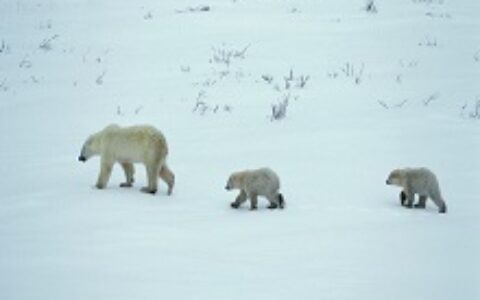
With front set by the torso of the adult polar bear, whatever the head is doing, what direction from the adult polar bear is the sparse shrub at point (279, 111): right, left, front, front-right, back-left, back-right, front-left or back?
back-right

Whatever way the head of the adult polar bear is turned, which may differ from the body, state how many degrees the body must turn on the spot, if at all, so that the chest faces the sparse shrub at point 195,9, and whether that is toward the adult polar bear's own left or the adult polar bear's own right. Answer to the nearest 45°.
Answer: approximately 90° to the adult polar bear's own right

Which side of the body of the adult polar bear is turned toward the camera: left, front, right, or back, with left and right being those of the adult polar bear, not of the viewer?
left

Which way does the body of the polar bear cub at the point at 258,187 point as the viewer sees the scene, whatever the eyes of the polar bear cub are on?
to the viewer's left

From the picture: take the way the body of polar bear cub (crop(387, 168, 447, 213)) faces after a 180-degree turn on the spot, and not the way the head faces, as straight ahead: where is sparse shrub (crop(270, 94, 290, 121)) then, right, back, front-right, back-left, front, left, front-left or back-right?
back-left

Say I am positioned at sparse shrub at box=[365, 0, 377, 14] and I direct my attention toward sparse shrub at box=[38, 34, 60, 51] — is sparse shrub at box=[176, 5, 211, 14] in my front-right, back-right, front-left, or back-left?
front-right

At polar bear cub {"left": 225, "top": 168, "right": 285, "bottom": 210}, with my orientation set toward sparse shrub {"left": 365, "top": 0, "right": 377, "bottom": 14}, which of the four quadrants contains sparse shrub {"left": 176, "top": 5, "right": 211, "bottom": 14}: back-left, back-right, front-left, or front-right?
front-left

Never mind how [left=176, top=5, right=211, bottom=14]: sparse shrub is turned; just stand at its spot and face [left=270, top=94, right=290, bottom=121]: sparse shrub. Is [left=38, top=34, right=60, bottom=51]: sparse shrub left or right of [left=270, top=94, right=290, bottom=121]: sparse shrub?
right

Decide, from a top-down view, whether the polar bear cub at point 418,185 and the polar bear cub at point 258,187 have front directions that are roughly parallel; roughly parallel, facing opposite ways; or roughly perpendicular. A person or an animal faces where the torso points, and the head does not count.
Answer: roughly parallel

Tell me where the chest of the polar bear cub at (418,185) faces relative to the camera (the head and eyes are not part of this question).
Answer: to the viewer's left

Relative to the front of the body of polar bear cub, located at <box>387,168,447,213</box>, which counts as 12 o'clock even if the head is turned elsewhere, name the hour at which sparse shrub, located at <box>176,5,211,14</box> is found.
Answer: The sparse shrub is roughly at 2 o'clock from the polar bear cub.

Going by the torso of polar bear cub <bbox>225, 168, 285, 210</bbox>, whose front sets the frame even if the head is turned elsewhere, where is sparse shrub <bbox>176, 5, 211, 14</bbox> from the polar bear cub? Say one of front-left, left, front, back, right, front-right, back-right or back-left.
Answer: right

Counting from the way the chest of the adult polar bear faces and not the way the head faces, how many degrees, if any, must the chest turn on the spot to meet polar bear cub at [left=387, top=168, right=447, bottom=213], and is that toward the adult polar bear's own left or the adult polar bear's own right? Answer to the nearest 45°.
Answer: approximately 180°

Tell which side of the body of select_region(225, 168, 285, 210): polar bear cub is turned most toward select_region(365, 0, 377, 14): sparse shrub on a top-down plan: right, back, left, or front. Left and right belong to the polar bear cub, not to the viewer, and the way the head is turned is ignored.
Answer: right

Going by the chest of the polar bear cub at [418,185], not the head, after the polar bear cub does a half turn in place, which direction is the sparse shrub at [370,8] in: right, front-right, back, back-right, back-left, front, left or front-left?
left

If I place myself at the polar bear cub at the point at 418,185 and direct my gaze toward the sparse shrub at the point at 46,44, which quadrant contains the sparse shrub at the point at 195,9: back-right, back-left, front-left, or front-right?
front-right

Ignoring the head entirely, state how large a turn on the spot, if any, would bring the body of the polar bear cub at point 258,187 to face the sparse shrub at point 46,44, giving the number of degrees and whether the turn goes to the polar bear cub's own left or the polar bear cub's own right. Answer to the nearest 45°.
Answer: approximately 45° to the polar bear cub's own right

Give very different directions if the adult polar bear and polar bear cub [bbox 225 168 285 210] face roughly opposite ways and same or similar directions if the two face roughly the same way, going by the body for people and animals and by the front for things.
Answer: same or similar directions
